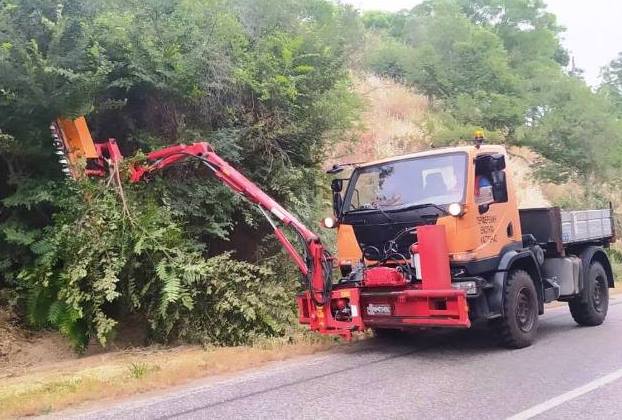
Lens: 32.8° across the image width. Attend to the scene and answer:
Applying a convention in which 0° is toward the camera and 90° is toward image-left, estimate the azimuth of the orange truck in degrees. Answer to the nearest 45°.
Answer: approximately 45°
